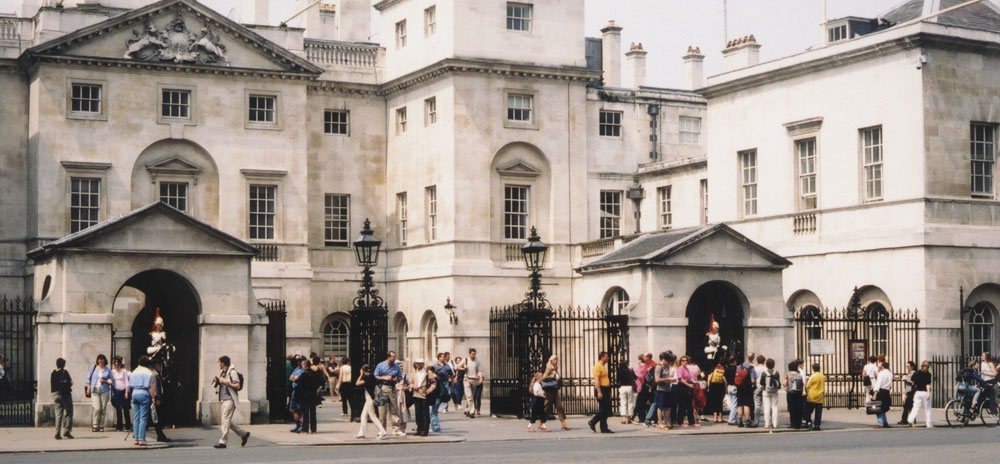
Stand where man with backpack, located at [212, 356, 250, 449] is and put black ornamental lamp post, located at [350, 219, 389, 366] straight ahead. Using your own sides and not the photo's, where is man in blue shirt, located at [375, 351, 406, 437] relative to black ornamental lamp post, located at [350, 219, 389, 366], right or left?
right

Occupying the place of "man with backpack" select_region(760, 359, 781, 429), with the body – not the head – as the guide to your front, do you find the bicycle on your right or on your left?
on your right

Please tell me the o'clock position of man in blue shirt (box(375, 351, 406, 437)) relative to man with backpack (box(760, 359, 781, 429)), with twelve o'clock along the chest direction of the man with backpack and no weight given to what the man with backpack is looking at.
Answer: The man in blue shirt is roughly at 8 o'clock from the man with backpack.

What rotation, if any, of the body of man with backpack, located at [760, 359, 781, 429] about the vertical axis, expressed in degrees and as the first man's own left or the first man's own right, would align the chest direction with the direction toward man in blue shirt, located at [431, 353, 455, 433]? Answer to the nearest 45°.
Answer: approximately 90° to the first man's own left

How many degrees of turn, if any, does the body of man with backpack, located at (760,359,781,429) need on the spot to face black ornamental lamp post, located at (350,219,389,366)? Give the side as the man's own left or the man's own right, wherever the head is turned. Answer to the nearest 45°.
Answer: approximately 90° to the man's own left

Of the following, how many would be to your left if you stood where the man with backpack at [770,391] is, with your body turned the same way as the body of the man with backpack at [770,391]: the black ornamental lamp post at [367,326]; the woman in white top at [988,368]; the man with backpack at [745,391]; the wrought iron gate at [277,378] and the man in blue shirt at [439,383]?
4

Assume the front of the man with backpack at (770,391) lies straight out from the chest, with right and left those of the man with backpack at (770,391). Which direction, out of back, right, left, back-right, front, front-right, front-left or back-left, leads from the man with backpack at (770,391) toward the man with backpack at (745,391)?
left

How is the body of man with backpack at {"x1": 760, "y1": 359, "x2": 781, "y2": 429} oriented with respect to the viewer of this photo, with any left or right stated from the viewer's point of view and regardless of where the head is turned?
facing away from the viewer

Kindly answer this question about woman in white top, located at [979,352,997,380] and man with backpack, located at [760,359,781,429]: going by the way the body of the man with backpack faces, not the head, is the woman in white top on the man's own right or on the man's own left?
on the man's own right

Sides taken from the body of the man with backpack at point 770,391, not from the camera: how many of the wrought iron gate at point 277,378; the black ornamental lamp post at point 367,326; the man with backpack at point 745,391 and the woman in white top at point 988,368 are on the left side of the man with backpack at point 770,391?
3

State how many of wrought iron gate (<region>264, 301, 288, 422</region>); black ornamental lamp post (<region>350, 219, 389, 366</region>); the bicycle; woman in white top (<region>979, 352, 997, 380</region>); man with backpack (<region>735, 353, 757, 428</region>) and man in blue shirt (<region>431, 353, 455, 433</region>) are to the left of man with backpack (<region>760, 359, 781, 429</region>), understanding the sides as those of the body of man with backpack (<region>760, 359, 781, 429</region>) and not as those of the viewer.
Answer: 4

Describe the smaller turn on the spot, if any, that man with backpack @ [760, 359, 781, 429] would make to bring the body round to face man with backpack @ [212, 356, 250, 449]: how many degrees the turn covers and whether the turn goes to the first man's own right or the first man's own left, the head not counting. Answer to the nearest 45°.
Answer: approximately 135° to the first man's own left

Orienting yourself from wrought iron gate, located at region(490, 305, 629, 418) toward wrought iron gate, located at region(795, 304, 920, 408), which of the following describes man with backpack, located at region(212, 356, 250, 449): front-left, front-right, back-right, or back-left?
back-right

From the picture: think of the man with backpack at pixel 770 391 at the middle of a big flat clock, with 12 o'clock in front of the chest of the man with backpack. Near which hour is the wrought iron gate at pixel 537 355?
The wrought iron gate is roughly at 10 o'clock from the man with backpack.

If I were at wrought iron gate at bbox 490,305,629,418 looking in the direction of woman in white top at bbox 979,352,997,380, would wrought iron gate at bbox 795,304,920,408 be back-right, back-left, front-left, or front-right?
front-left

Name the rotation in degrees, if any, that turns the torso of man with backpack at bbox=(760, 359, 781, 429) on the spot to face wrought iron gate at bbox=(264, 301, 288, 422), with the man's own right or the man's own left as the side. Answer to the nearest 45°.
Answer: approximately 90° to the man's own left
